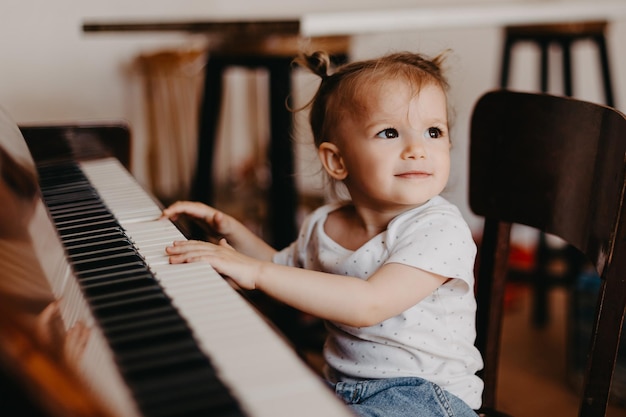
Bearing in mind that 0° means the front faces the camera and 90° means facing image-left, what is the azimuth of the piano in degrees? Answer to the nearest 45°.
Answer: approximately 270°

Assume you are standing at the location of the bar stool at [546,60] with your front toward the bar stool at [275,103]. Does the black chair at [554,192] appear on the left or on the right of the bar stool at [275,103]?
left

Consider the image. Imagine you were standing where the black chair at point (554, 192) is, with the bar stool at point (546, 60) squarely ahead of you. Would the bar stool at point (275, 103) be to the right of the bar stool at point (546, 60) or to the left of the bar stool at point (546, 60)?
left

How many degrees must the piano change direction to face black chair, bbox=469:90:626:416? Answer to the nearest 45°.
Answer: approximately 45° to its left

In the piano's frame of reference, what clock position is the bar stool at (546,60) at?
The bar stool is roughly at 10 o'clock from the piano.
